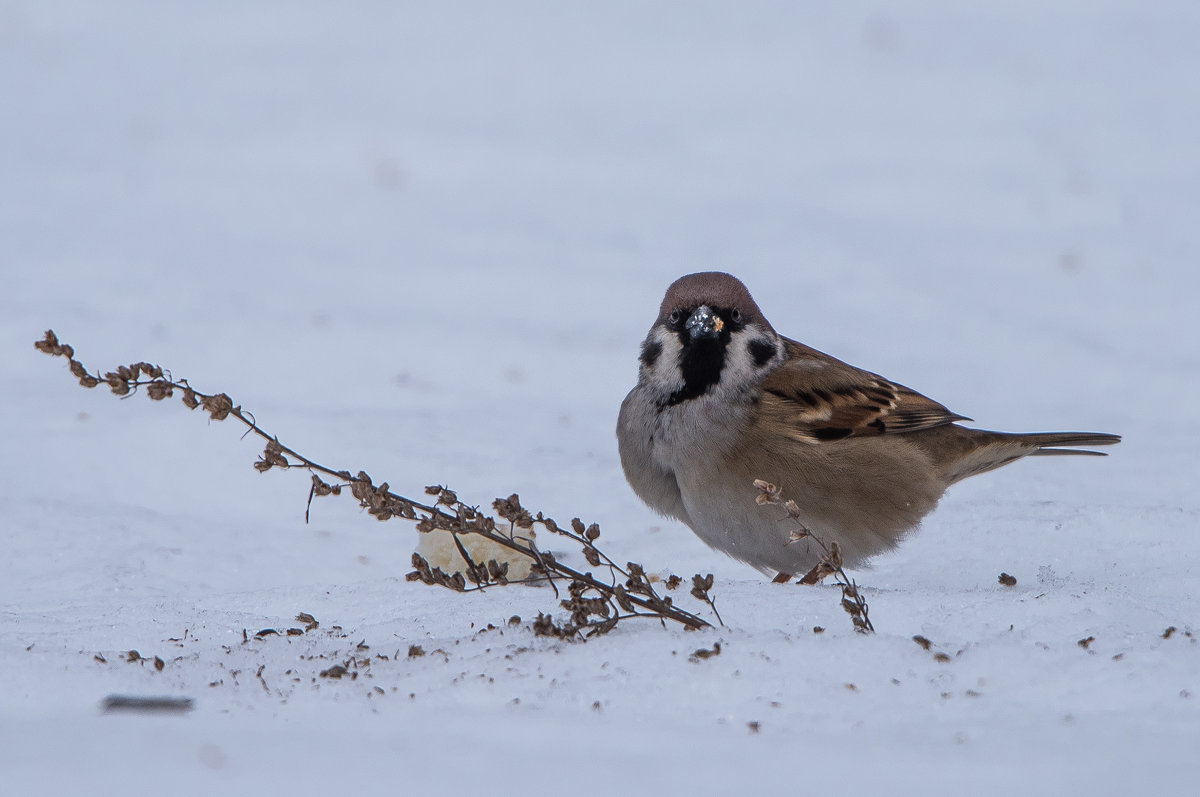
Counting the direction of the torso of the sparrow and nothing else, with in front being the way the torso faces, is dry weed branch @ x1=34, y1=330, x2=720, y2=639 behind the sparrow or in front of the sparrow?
in front

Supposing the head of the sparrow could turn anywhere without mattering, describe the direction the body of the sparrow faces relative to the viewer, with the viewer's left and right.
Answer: facing the viewer and to the left of the viewer
